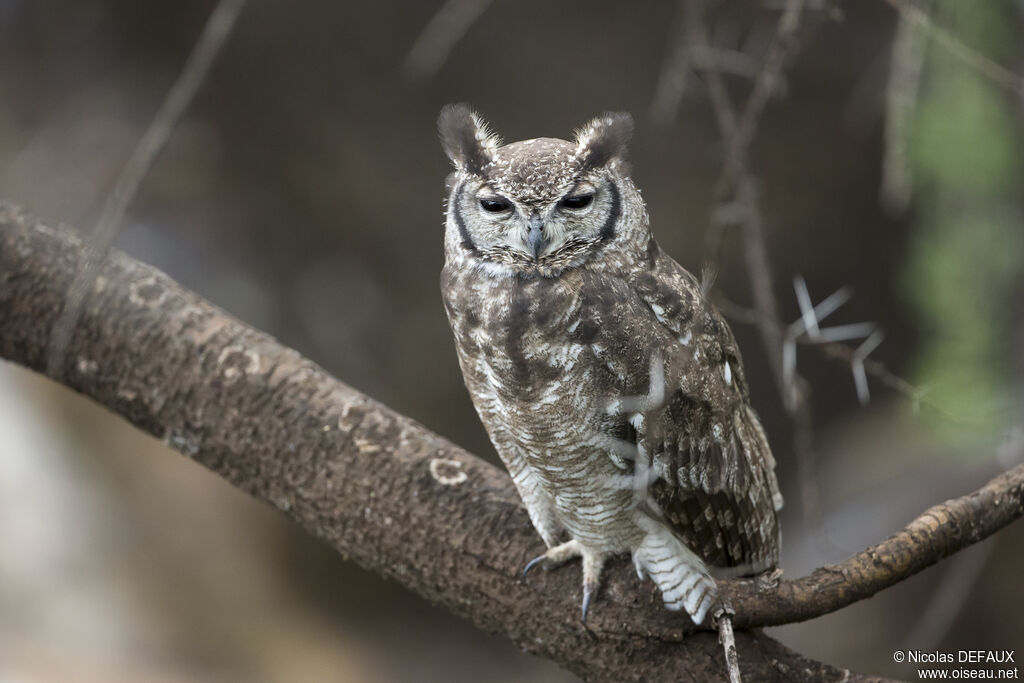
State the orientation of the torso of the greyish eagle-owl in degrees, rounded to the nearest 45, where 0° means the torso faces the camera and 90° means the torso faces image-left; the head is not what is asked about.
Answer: approximately 45°

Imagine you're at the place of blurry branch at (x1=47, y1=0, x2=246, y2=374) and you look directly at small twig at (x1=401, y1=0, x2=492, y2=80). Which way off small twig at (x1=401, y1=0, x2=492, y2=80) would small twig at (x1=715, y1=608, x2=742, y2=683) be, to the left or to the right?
right

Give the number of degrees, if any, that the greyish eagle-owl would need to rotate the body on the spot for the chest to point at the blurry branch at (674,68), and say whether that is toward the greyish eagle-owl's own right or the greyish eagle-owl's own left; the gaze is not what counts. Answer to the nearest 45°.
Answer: approximately 135° to the greyish eagle-owl's own right
